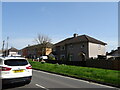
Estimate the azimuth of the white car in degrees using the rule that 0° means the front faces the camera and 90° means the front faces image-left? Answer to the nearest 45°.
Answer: approximately 180°

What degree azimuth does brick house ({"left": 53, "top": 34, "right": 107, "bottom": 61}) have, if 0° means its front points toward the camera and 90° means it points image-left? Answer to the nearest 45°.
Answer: approximately 45°

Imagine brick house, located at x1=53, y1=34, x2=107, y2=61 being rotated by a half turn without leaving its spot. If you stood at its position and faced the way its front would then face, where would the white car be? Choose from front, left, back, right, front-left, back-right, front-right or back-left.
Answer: back-right
